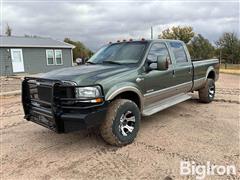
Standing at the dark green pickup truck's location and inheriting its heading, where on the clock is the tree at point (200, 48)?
The tree is roughly at 5 o'clock from the dark green pickup truck.

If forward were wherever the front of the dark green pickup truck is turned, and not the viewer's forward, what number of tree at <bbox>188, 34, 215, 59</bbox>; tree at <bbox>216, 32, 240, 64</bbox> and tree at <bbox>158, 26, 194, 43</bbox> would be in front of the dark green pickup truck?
0

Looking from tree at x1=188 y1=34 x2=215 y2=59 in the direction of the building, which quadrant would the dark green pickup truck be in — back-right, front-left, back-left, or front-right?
front-left

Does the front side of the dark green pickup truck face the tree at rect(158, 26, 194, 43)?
no

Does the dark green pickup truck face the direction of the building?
no

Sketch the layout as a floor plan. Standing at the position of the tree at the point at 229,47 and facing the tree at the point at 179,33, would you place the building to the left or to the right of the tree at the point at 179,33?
left

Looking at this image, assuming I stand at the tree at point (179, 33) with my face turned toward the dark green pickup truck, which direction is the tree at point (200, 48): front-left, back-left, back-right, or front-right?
front-left

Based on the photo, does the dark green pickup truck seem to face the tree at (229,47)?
no

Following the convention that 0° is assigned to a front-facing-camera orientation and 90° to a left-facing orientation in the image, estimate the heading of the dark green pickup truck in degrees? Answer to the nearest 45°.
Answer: approximately 45°

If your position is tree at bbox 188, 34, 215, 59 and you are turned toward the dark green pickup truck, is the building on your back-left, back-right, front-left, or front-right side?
front-right
